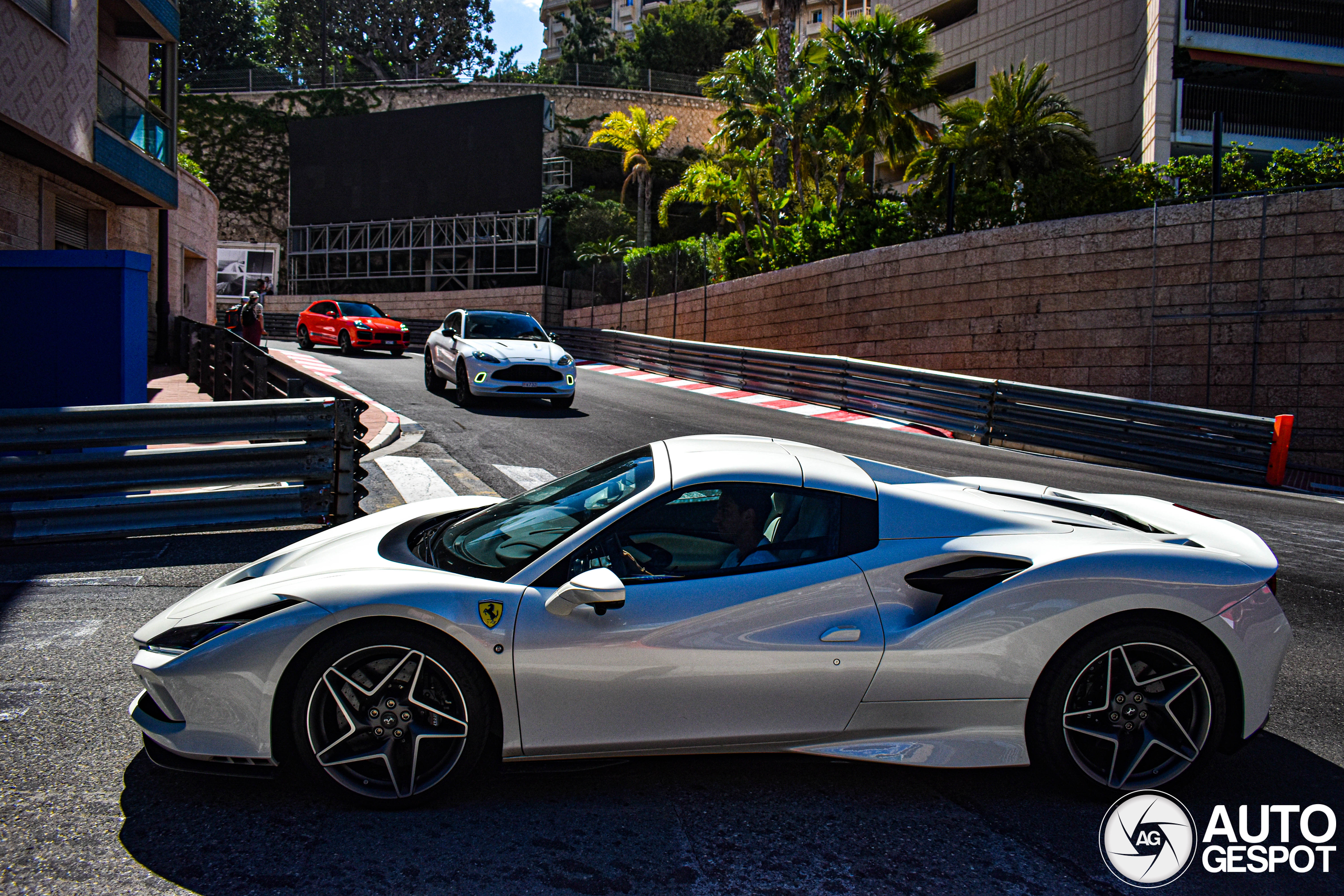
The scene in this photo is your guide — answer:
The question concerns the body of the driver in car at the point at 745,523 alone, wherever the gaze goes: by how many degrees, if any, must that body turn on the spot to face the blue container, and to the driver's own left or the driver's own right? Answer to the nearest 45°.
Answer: approximately 45° to the driver's own right

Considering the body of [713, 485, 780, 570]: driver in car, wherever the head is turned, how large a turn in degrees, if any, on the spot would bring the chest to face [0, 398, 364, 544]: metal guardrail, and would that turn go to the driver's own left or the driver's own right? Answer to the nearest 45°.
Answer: approximately 45° to the driver's own right

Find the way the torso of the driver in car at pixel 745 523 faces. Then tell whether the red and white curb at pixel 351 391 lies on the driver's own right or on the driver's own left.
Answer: on the driver's own right

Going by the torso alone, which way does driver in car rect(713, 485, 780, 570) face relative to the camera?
to the viewer's left

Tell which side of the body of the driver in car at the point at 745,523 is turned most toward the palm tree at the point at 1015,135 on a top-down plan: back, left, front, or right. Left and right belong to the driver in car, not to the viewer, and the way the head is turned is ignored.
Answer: right

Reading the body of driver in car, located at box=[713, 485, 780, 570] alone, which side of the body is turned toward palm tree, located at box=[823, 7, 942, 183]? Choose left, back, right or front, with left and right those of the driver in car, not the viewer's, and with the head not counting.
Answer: right

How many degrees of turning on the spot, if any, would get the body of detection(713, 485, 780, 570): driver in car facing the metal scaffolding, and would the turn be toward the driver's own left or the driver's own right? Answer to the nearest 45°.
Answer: approximately 90° to the driver's own right

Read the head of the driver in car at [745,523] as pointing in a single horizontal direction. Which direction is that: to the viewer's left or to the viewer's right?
to the viewer's left

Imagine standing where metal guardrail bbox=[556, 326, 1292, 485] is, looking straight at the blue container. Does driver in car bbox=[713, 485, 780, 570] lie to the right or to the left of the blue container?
left
